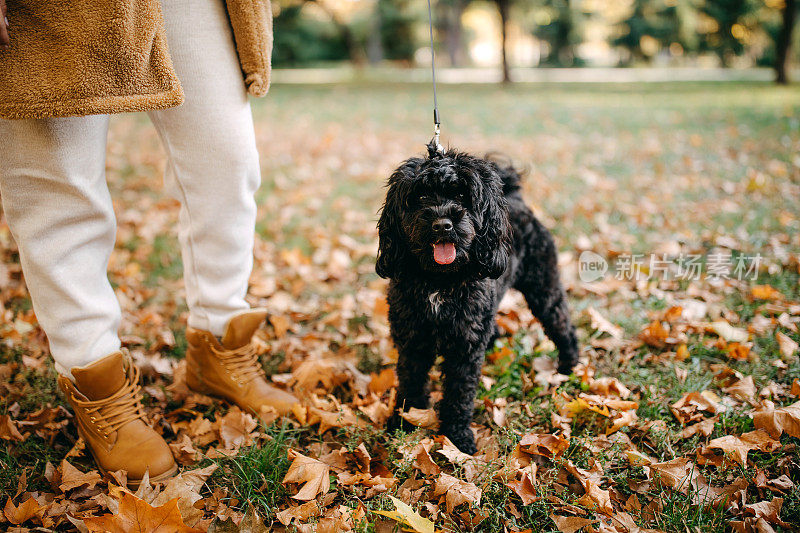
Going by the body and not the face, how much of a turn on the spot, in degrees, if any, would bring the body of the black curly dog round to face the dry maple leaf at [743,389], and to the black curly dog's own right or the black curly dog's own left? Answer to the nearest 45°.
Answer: approximately 135° to the black curly dog's own left

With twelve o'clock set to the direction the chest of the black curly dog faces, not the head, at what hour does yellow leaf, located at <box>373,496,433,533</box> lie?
The yellow leaf is roughly at 11 o'clock from the black curly dog.

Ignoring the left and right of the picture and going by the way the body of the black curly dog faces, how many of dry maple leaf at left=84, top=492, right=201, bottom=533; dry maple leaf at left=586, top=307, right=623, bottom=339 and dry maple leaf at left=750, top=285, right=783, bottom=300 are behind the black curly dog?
2

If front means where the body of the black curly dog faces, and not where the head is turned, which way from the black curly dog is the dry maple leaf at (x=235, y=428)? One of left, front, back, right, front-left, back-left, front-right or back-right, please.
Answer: front-right

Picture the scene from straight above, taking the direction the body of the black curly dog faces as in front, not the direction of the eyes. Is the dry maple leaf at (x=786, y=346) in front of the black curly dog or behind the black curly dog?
behind

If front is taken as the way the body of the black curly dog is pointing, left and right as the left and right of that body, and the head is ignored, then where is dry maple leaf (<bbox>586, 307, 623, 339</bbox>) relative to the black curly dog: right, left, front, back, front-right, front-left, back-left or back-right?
back

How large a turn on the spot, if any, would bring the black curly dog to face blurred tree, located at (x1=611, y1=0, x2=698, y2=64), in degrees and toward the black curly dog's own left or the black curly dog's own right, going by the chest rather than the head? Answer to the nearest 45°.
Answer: approximately 135° to the black curly dog's own right

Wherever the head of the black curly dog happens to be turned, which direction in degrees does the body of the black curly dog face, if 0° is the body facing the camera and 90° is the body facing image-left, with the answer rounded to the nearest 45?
approximately 45°

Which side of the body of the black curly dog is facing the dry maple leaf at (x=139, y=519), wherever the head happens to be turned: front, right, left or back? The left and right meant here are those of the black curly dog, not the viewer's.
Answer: front

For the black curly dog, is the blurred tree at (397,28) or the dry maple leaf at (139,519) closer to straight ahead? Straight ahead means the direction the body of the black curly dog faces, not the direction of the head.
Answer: the dry maple leaf

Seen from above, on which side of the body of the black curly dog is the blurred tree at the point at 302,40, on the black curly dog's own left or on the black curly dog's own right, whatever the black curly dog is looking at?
on the black curly dog's own right

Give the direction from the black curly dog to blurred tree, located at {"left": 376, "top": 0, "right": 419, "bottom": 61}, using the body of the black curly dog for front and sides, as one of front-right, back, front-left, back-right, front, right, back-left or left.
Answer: back-right
